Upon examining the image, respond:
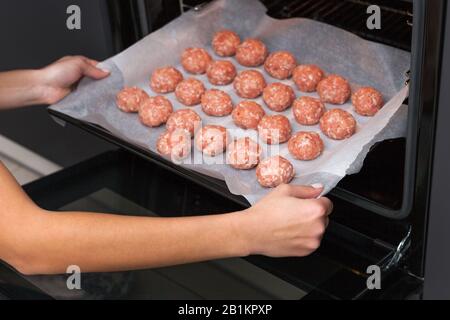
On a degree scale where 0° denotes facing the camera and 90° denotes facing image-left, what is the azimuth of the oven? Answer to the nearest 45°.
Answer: approximately 45°
